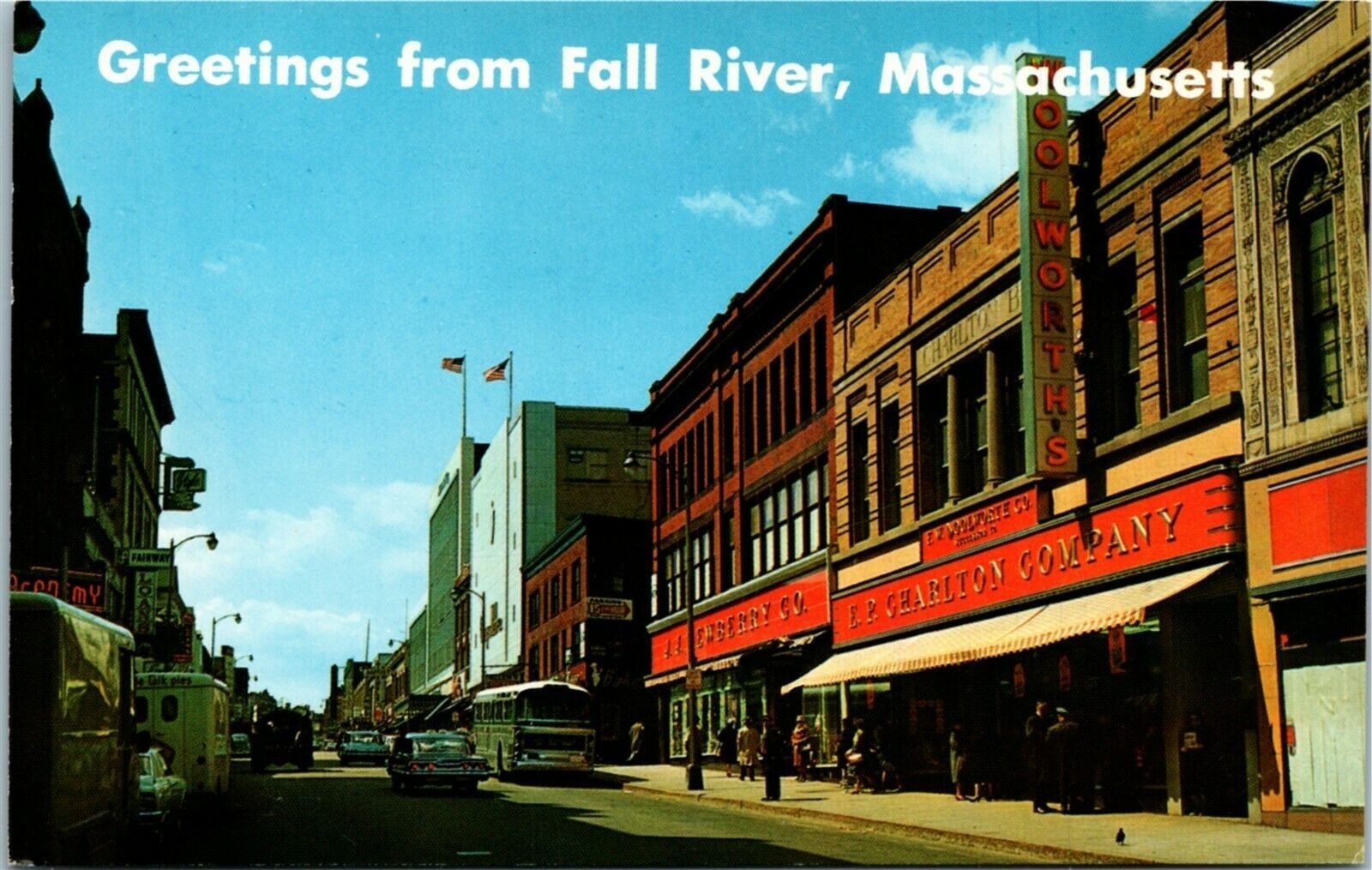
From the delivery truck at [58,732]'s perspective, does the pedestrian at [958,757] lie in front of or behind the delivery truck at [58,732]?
in front

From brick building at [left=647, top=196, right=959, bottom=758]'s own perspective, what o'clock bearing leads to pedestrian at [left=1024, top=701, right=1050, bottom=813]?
The pedestrian is roughly at 10 o'clock from the brick building.

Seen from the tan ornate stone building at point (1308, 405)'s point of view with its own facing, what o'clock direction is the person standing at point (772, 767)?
The person standing is roughly at 3 o'clock from the tan ornate stone building.

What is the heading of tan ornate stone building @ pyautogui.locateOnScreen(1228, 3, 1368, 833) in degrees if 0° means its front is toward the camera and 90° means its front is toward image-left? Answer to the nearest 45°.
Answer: approximately 45°

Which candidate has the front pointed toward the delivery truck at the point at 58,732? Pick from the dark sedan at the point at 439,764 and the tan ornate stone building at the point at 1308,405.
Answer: the tan ornate stone building

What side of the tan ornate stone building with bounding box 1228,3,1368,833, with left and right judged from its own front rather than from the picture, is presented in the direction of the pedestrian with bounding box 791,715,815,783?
right

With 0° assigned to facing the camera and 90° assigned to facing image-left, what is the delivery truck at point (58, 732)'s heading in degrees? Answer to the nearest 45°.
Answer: approximately 225°

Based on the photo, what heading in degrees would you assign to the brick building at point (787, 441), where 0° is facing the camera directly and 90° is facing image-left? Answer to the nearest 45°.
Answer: approximately 45°
